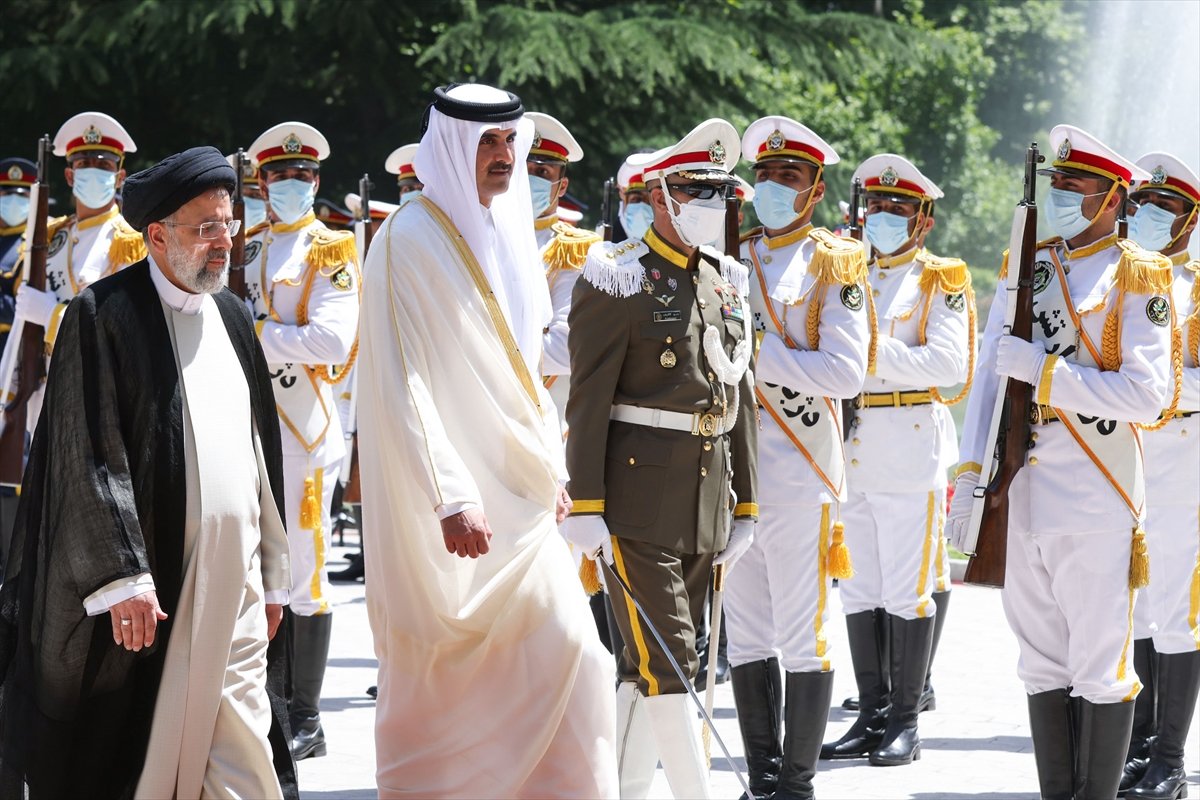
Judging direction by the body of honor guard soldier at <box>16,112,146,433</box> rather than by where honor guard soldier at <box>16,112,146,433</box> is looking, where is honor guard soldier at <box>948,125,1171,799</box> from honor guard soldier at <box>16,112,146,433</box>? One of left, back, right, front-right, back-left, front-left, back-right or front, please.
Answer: left

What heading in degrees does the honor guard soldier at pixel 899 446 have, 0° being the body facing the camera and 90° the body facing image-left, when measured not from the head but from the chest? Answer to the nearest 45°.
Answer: approximately 45°

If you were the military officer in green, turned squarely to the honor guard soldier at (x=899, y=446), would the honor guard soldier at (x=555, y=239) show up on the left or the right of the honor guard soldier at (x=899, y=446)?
left

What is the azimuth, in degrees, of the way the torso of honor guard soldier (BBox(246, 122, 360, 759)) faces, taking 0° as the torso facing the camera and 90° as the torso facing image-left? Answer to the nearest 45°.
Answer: approximately 45°

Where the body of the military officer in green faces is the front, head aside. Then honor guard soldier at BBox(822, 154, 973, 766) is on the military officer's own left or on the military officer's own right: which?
on the military officer's own left

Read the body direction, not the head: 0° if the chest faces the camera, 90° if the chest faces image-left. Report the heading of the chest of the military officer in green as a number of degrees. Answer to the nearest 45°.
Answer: approximately 315°
